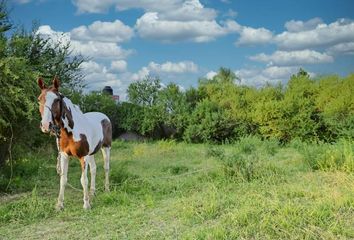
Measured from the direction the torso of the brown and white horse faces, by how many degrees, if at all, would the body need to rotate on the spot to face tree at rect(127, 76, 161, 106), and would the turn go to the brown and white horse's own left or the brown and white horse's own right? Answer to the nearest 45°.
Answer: approximately 135° to the brown and white horse's own right

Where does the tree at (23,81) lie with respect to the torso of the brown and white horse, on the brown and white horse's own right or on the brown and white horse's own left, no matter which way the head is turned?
on the brown and white horse's own right

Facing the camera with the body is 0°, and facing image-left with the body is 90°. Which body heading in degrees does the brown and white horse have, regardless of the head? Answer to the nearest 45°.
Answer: approximately 45°
